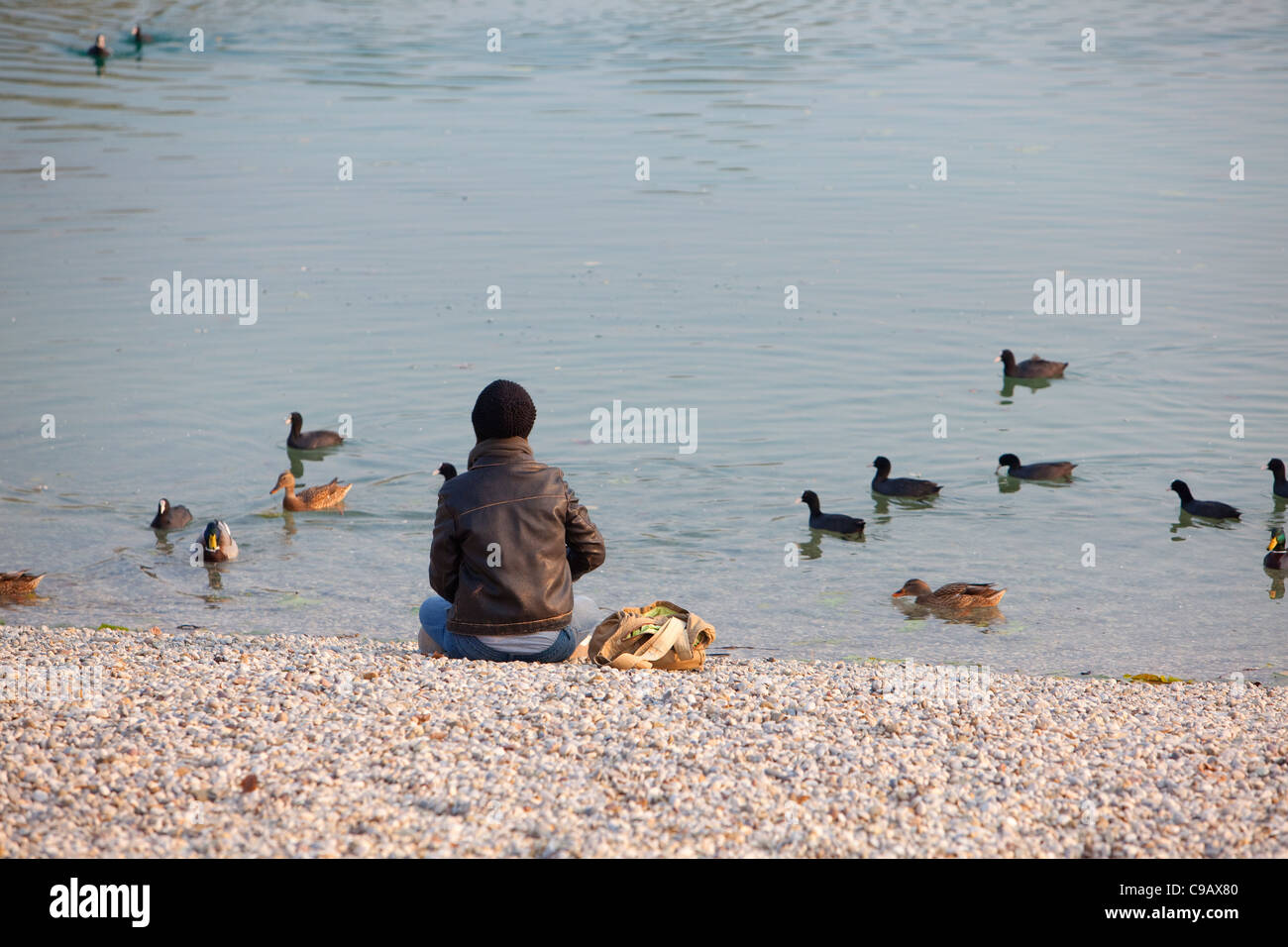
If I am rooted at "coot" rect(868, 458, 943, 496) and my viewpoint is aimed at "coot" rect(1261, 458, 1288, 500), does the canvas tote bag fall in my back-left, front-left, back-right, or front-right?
back-right

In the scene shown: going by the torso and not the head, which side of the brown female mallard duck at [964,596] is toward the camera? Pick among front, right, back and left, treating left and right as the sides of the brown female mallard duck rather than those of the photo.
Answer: left

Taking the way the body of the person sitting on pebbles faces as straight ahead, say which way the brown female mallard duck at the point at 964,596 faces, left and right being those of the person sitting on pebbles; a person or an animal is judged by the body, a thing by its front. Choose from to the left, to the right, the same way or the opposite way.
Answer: to the left
